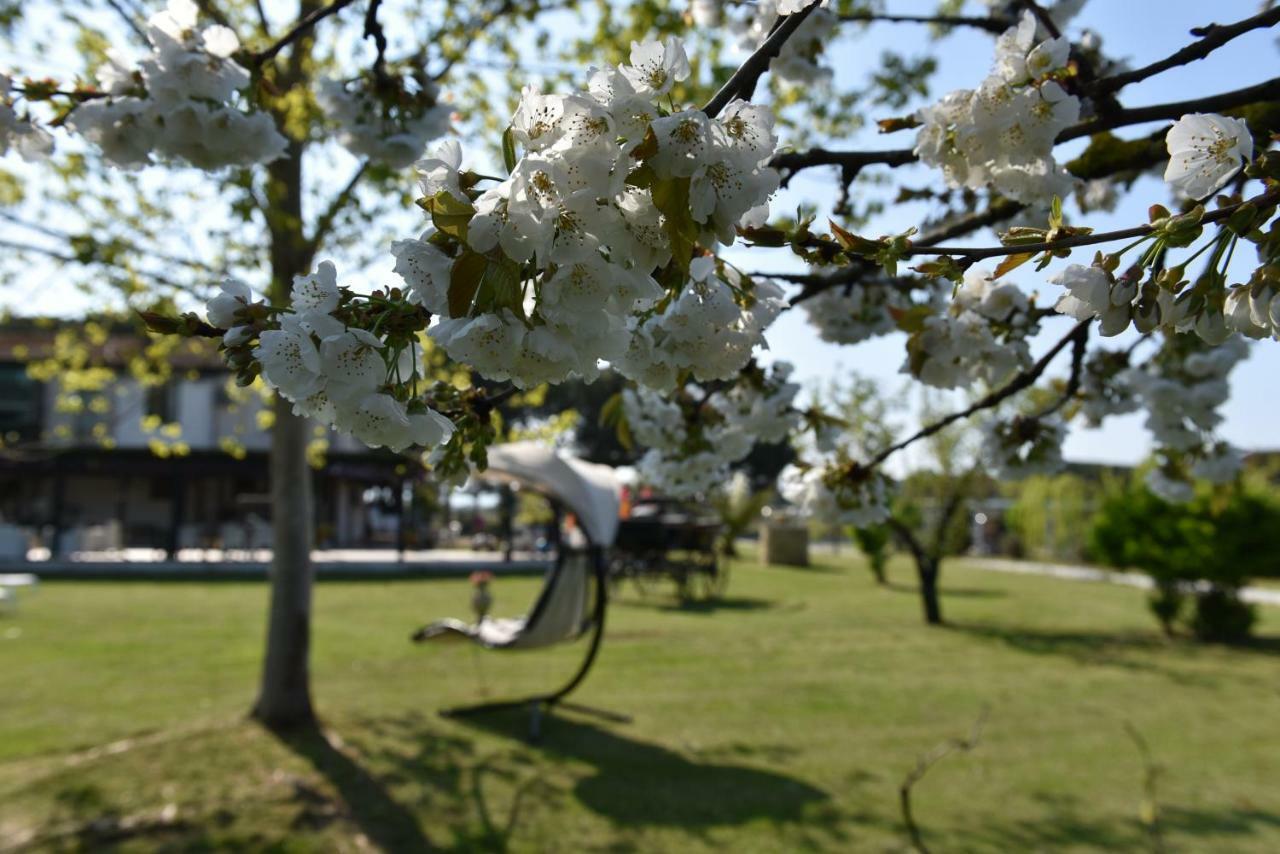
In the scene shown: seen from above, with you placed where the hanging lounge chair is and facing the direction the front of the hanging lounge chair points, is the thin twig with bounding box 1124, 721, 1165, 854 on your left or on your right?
on your left

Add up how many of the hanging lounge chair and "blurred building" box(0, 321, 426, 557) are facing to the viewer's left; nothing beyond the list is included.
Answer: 1

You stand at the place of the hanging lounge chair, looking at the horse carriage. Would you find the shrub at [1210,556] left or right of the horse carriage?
right

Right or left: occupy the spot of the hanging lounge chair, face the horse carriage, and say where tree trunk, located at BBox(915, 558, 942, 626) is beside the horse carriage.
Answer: right

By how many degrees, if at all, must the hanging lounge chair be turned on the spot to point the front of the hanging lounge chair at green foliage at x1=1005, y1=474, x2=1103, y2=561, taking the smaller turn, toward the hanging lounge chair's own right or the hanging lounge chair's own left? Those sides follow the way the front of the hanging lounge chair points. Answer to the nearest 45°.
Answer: approximately 135° to the hanging lounge chair's own right

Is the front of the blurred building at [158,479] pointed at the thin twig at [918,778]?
yes

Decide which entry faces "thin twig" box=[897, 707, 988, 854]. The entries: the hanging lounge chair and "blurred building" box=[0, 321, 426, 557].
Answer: the blurred building

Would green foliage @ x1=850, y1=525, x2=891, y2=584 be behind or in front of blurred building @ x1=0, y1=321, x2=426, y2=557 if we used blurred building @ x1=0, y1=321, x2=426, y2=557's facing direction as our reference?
in front

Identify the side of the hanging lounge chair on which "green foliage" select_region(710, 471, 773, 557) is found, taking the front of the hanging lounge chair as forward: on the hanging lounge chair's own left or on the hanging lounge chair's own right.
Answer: on the hanging lounge chair's own right

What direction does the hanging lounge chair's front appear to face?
to the viewer's left

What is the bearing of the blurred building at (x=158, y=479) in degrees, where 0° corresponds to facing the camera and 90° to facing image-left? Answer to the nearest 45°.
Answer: approximately 0°

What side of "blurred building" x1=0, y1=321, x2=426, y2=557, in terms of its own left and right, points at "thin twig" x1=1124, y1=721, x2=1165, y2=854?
front

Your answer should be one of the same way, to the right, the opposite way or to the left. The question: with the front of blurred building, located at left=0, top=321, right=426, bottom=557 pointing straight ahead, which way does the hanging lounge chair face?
to the right
